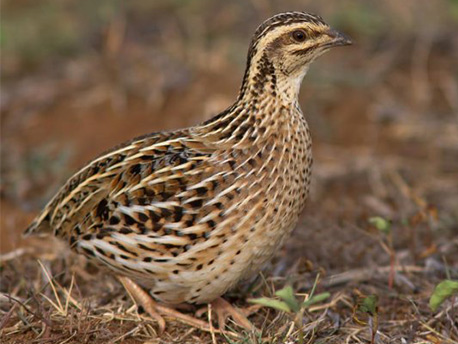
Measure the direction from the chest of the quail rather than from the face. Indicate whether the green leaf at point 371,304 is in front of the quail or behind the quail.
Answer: in front

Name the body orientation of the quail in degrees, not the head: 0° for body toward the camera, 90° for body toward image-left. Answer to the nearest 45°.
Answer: approximately 270°

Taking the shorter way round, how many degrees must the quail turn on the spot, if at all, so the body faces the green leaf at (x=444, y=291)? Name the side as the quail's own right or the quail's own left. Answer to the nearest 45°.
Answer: approximately 45° to the quail's own right
